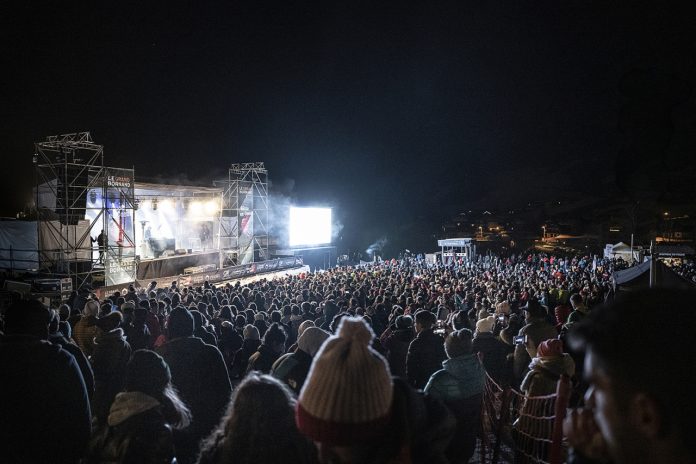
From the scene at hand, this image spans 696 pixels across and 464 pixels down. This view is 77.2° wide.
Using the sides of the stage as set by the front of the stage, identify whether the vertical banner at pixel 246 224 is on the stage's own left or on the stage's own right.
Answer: on the stage's own left

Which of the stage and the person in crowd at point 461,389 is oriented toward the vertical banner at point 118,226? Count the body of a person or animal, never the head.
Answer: the person in crowd

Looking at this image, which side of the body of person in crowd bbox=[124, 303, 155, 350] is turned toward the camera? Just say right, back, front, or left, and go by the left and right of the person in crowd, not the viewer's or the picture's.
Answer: back

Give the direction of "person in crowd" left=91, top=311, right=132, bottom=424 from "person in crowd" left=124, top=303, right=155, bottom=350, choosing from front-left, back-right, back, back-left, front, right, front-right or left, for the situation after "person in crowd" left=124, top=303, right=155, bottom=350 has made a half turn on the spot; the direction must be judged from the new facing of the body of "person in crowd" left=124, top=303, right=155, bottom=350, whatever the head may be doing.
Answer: front

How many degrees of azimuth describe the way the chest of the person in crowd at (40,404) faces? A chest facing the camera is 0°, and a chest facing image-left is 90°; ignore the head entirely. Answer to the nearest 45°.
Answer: approximately 180°

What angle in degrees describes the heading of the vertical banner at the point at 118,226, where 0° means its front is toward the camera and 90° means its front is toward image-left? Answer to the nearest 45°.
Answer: approximately 315°

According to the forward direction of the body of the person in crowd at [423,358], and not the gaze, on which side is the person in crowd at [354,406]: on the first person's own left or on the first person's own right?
on the first person's own left

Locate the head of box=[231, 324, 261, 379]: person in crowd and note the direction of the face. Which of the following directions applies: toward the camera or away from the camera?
away from the camera

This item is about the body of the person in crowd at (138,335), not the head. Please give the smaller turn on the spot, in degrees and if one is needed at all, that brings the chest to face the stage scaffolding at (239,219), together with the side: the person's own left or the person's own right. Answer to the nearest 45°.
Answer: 0° — they already face it

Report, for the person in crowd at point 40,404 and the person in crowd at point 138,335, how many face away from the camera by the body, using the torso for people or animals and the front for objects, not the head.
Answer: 2

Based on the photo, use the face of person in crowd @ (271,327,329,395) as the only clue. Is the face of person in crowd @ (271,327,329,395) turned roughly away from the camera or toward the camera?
away from the camera

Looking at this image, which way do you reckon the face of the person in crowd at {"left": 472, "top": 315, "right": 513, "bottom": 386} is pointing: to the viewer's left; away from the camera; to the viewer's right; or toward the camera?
away from the camera

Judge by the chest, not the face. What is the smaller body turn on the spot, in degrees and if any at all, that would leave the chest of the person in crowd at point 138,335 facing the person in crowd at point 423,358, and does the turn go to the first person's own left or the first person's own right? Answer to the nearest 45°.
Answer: approximately 135° to the first person's own right
